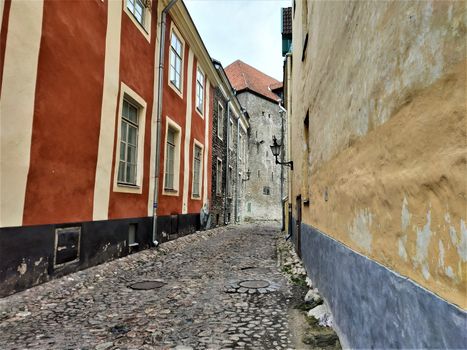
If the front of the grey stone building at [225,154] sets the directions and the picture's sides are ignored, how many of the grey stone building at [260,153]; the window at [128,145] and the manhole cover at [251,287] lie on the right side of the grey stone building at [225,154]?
2

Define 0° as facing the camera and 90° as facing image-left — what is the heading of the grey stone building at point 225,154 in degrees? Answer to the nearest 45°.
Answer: approximately 270°

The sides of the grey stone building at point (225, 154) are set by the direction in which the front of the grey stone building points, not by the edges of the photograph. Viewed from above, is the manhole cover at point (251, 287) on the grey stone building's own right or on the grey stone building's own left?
on the grey stone building's own right

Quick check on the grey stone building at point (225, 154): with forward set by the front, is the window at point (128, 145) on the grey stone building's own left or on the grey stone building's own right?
on the grey stone building's own right

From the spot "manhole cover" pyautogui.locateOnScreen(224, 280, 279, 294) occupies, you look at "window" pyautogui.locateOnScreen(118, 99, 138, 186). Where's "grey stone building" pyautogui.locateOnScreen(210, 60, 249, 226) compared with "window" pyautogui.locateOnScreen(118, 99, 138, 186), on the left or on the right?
right

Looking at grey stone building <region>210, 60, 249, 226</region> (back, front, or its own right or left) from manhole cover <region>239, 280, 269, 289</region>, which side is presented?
right

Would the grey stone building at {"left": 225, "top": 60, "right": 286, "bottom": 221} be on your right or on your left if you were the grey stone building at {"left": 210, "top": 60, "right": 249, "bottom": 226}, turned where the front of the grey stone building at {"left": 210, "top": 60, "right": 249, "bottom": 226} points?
on your left
